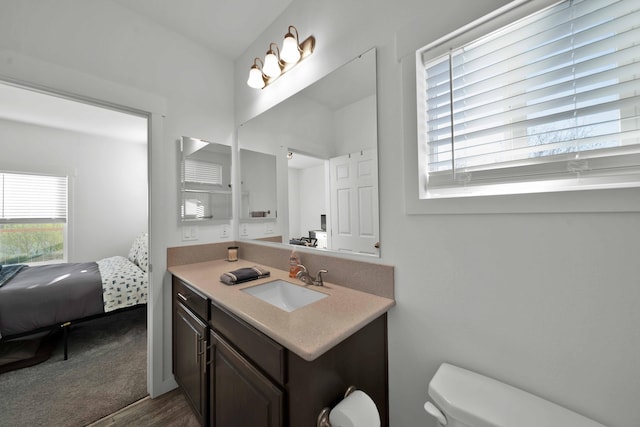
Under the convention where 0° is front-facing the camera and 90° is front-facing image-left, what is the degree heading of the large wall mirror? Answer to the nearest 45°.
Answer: approximately 45°

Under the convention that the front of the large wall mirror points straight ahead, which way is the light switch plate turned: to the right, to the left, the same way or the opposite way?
to the left

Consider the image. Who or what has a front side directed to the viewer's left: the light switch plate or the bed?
the bed

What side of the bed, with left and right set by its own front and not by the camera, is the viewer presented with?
left

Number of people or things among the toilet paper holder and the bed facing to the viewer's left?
1

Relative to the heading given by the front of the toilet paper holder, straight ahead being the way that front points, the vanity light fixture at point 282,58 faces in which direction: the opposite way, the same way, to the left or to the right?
to the right

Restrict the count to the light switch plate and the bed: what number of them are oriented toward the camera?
1

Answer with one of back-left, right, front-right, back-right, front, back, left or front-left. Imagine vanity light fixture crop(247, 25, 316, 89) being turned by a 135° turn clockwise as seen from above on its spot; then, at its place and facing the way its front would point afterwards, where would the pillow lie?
front-left

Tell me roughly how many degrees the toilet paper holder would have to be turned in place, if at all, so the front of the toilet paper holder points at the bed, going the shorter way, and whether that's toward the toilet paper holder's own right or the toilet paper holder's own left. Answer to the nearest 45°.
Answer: approximately 180°

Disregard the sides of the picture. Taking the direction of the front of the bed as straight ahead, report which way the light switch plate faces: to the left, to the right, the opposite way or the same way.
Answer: to the left
